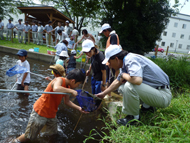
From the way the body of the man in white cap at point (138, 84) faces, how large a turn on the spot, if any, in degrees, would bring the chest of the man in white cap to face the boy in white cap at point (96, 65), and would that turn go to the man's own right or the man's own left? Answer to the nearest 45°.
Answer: approximately 45° to the man's own right

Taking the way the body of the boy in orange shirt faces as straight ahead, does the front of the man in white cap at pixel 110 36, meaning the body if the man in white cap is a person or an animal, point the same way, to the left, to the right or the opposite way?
the opposite way

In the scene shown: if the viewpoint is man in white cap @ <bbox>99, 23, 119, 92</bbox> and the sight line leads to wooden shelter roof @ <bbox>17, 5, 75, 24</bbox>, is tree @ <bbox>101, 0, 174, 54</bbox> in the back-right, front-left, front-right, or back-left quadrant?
front-right

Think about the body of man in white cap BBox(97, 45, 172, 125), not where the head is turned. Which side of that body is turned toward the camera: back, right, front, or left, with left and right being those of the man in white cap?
left

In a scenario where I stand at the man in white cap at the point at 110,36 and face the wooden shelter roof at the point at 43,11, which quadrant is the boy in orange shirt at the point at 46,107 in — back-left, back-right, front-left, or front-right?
back-left

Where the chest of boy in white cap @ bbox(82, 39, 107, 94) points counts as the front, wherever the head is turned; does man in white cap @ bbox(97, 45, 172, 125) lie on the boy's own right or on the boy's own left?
on the boy's own left

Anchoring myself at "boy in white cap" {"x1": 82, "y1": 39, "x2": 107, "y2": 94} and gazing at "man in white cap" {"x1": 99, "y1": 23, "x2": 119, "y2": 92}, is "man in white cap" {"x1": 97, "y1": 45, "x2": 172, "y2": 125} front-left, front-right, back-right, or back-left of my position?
back-right

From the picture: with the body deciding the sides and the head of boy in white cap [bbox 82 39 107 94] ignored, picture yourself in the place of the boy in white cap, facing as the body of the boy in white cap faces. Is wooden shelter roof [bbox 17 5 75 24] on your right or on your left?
on your right

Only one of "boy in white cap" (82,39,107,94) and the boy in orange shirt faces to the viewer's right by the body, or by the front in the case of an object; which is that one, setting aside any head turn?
the boy in orange shirt

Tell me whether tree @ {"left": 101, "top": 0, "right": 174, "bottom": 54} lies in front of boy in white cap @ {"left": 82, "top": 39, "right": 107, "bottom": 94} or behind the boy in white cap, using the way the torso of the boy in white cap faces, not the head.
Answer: behind

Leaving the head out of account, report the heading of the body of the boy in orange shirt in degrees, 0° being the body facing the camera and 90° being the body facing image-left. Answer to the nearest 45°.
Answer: approximately 270°

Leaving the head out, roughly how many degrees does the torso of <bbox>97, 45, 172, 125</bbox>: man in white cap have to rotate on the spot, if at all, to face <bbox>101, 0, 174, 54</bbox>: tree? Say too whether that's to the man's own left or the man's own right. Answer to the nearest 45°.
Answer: approximately 90° to the man's own right
